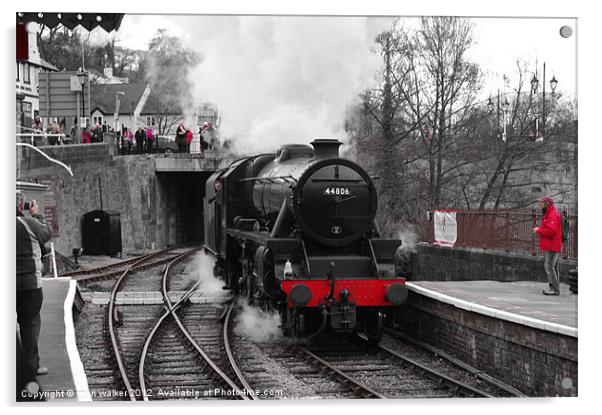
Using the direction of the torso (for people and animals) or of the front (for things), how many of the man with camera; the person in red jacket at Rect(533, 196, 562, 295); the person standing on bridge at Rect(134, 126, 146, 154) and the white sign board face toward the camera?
2

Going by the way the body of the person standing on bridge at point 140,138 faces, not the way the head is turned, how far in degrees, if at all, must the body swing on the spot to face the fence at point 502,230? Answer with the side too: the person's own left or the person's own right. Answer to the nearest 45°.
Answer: approximately 45° to the person's own left

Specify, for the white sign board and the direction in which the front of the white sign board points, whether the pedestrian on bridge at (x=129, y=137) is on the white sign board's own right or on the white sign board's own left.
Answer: on the white sign board's own right

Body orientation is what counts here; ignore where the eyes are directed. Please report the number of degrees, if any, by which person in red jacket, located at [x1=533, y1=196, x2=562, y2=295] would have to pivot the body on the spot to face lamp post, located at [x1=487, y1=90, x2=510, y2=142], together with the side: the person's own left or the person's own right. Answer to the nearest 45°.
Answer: approximately 90° to the person's own right

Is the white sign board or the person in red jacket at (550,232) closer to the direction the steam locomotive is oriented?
the person in red jacket

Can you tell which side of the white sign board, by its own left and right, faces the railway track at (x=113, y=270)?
right

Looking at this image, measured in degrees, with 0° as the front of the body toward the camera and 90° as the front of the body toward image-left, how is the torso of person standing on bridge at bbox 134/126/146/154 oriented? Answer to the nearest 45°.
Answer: approximately 0°

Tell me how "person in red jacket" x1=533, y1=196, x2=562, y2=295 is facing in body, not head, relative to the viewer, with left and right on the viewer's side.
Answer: facing to the left of the viewer
